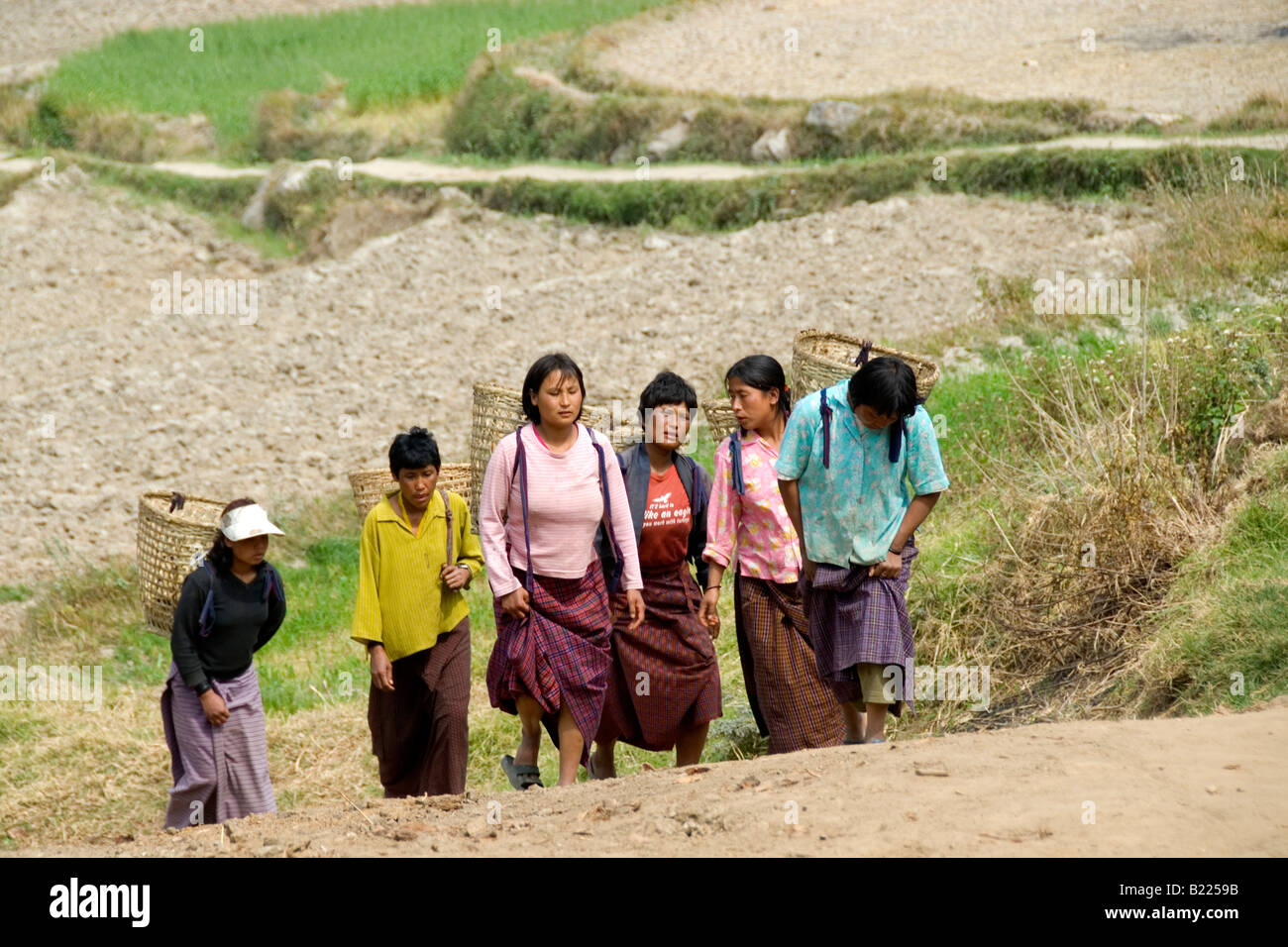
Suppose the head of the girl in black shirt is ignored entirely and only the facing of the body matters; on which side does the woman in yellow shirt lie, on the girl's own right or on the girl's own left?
on the girl's own left

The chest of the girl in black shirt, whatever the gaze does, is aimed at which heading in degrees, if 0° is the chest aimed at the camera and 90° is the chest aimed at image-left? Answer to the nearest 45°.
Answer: approximately 315°

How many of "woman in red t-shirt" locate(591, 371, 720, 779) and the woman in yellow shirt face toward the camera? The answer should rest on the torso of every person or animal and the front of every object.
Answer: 2

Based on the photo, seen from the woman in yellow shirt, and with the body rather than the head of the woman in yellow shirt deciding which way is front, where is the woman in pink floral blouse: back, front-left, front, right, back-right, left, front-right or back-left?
left

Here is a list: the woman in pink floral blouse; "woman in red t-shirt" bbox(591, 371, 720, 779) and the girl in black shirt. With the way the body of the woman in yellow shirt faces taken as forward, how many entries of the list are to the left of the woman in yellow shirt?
2

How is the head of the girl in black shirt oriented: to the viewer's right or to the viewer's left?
to the viewer's right

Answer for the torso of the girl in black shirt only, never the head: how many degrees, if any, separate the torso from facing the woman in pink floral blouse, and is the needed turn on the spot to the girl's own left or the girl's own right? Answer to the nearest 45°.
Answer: approximately 45° to the girl's own left

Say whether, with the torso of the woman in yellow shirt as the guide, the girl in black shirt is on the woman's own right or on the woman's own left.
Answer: on the woman's own right

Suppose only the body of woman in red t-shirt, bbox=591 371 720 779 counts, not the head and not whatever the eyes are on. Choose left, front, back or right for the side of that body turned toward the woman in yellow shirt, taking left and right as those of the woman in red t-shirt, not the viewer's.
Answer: right

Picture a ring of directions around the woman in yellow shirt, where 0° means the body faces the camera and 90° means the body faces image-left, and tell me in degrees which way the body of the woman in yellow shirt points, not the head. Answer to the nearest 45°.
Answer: approximately 0°
